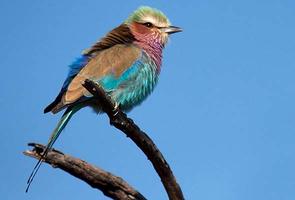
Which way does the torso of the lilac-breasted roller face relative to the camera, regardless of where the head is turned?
to the viewer's right
